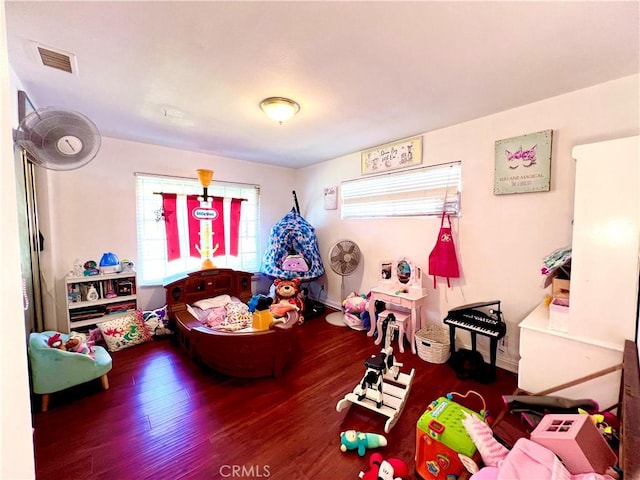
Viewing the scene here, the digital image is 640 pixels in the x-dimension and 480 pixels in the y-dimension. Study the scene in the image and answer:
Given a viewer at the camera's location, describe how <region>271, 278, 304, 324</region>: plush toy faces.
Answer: facing the viewer

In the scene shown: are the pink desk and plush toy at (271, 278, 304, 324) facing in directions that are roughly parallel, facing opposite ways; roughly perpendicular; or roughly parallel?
roughly perpendicular

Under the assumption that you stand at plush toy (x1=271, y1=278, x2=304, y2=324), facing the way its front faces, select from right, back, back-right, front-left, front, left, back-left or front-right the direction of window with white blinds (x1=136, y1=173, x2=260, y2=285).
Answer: right

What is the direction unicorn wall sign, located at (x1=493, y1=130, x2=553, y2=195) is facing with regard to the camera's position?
facing the viewer and to the left of the viewer

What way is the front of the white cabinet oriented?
to the viewer's left

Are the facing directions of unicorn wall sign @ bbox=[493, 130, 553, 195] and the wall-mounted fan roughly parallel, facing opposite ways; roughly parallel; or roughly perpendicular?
roughly parallel, facing opposite ways

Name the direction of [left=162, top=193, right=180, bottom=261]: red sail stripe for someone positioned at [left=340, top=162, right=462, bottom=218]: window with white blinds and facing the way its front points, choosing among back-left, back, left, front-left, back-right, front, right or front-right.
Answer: front-right

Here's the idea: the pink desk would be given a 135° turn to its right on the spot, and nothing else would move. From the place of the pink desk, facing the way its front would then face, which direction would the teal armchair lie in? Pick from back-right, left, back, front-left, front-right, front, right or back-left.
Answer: back-left

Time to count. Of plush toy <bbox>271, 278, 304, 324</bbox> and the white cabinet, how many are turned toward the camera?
1

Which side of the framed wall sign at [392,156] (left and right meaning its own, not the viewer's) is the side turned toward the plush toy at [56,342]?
front

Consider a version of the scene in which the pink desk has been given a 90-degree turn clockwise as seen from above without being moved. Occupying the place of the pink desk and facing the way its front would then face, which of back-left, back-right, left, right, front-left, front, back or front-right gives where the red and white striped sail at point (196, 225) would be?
front-left

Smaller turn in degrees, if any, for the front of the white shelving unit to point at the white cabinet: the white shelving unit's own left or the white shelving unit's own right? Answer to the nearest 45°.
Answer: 0° — it already faces it

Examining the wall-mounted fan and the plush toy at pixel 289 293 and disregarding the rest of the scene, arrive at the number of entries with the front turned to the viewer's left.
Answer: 0
